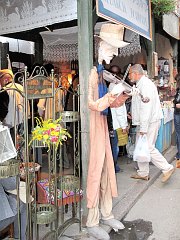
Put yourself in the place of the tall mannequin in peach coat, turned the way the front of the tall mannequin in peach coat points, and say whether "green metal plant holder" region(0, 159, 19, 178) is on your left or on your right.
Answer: on your right

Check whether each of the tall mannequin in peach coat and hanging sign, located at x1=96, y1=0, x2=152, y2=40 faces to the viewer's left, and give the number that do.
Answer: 0

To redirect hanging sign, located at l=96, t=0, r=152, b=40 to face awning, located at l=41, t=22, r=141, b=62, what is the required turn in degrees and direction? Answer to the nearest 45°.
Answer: approximately 180°

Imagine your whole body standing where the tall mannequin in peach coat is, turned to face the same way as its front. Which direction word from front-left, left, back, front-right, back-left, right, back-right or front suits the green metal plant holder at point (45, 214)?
right

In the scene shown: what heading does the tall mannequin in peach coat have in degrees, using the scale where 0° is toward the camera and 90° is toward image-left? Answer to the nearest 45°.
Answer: approximately 315°

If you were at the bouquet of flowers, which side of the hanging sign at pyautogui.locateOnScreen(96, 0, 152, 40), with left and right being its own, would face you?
right

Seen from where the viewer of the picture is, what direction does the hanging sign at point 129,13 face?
facing the viewer and to the right of the viewer
